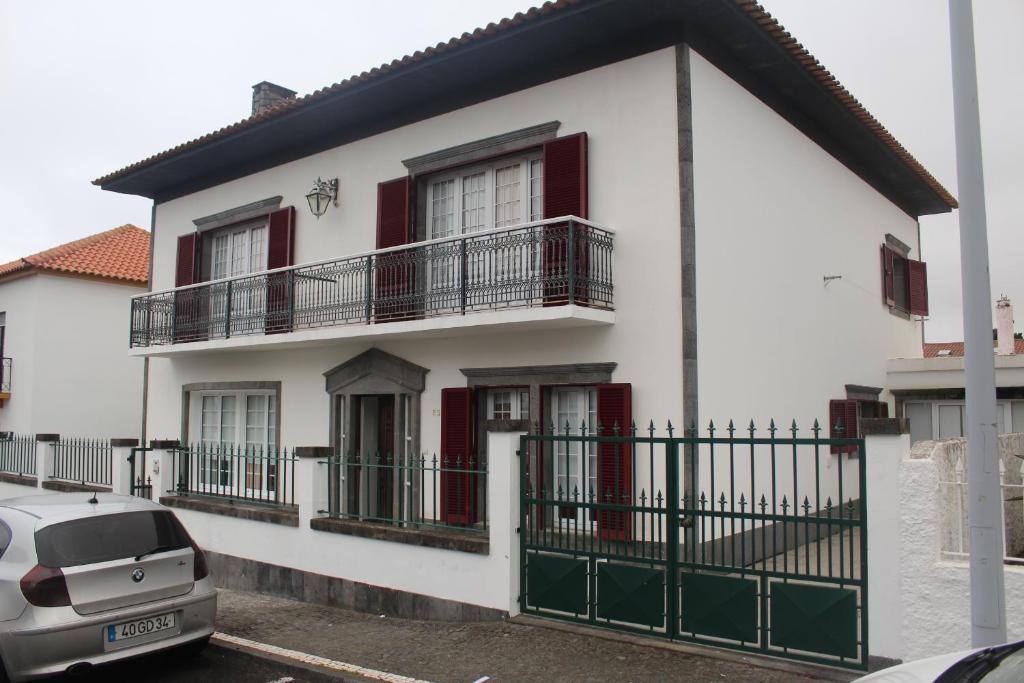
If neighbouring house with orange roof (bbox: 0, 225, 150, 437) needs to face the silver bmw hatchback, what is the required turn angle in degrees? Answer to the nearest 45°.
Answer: approximately 45° to its left

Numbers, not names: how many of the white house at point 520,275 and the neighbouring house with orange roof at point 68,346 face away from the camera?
0

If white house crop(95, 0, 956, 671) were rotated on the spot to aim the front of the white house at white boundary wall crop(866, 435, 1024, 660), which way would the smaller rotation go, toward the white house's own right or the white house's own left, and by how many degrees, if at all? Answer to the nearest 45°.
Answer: approximately 90° to the white house's own left

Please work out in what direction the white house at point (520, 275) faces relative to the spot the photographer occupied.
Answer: facing the viewer and to the left of the viewer

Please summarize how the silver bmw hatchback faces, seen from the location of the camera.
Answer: facing away from the viewer and to the left of the viewer

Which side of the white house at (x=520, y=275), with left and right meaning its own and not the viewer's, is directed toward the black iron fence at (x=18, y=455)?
right

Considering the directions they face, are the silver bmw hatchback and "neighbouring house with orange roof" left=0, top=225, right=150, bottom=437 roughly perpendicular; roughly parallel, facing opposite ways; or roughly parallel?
roughly perpendicular

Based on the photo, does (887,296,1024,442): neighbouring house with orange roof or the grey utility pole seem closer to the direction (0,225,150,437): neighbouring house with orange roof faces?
the grey utility pole

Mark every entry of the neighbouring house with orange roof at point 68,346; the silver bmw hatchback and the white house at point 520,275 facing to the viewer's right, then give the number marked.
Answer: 0

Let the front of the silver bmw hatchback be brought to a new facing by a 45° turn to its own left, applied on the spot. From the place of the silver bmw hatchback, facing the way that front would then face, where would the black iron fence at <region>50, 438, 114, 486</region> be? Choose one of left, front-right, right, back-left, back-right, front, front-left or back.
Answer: right

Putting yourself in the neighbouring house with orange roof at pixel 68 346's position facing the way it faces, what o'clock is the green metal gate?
The green metal gate is roughly at 10 o'clock from the neighbouring house with orange roof.
